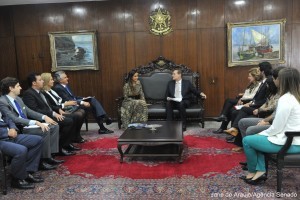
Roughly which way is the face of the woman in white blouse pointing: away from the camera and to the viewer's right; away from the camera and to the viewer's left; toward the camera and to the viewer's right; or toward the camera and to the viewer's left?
away from the camera and to the viewer's left

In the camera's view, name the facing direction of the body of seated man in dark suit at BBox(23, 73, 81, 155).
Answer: to the viewer's right

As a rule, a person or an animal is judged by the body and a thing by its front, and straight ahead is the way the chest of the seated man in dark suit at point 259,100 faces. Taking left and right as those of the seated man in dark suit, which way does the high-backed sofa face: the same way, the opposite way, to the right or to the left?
to the left

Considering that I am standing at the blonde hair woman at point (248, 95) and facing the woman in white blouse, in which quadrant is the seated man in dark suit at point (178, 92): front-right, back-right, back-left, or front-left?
back-right

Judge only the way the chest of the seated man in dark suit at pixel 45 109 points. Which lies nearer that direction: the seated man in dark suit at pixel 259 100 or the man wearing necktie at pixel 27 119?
the seated man in dark suit

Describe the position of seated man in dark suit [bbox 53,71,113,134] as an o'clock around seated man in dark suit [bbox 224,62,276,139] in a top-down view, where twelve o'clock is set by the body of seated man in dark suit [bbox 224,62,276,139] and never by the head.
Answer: seated man in dark suit [bbox 53,71,113,134] is roughly at 12 o'clock from seated man in dark suit [bbox 224,62,276,139].

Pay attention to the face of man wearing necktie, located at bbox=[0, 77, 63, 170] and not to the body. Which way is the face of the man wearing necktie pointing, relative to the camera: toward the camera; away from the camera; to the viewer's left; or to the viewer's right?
to the viewer's right

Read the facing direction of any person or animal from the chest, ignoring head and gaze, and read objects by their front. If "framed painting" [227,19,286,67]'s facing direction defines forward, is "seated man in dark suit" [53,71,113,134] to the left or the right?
on its right

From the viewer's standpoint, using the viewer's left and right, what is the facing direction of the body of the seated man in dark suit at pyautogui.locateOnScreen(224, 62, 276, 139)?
facing to the left of the viewer

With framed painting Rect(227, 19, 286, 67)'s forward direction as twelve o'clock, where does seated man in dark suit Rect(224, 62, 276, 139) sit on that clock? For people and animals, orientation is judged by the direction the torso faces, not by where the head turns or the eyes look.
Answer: The seated man in dark suit is roughly at 12 o'clock from the framed painting.

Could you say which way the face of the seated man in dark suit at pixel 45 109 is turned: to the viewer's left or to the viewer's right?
to the viewer's right
